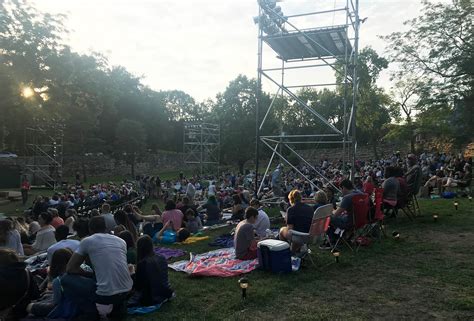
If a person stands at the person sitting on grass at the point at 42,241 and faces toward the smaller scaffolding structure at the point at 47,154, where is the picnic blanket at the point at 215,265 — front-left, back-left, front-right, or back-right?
back-right

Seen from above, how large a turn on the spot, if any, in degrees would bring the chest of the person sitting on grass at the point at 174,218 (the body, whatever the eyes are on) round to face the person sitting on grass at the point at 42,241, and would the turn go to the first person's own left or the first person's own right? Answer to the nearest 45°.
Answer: approximately 90° to the first person's own left

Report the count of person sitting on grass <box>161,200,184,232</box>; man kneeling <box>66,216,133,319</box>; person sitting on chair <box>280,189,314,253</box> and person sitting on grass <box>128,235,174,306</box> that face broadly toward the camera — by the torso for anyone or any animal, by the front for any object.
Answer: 0

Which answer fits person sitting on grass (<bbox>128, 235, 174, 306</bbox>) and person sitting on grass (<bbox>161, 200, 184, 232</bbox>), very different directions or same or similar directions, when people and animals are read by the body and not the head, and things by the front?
same or similar directions

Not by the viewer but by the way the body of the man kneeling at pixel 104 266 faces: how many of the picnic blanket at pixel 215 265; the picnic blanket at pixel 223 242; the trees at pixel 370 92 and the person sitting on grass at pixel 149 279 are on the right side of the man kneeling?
4

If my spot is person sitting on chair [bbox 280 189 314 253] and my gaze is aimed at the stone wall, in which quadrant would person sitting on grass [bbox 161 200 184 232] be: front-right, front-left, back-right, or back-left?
front-left

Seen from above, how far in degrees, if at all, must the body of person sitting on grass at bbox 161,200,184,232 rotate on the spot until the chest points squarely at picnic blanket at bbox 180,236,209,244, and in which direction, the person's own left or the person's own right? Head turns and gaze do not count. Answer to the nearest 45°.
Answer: approximately 180°

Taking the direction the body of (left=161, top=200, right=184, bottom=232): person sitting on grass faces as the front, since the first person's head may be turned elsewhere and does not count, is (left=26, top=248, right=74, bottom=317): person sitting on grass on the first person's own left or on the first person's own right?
on the first person's own left

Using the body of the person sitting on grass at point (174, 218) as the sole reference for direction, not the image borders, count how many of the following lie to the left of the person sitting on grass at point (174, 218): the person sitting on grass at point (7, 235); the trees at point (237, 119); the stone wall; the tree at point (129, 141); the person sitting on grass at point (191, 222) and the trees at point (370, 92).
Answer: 1

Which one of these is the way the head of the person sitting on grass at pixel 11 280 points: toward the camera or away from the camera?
away from the camera

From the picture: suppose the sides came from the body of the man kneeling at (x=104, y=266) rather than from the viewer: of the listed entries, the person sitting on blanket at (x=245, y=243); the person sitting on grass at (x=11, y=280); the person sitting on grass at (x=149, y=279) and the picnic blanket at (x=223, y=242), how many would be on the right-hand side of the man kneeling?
3

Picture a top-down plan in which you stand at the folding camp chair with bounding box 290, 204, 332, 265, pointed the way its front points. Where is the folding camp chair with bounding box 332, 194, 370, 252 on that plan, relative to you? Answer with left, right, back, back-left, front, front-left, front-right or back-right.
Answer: right

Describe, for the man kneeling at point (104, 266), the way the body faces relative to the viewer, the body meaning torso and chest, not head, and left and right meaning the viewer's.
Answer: facing away from the viewer and to the left of the viewer

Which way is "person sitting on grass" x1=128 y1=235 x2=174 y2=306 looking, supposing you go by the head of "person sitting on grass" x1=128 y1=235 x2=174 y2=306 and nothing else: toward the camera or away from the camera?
away from the camera

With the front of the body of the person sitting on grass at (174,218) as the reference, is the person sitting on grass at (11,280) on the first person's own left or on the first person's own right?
on the first person's own left

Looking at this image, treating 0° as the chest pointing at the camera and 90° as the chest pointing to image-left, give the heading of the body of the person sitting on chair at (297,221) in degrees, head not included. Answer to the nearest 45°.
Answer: approximately 135°

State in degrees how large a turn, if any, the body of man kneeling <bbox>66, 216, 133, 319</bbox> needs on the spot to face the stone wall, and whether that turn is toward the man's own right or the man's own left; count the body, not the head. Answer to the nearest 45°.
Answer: approximately 45° to the man's own right

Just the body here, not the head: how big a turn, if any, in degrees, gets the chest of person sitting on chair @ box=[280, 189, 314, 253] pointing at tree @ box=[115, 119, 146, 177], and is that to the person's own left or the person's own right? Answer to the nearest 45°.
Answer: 0° — they already face it
